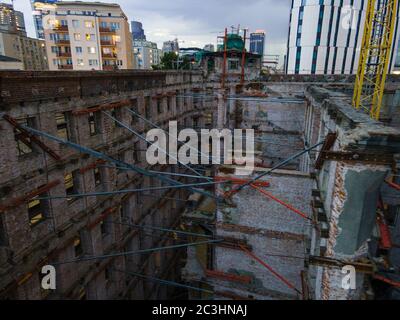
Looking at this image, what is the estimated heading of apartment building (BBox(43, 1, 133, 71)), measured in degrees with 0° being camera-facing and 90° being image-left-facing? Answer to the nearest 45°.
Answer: approximately 0°
